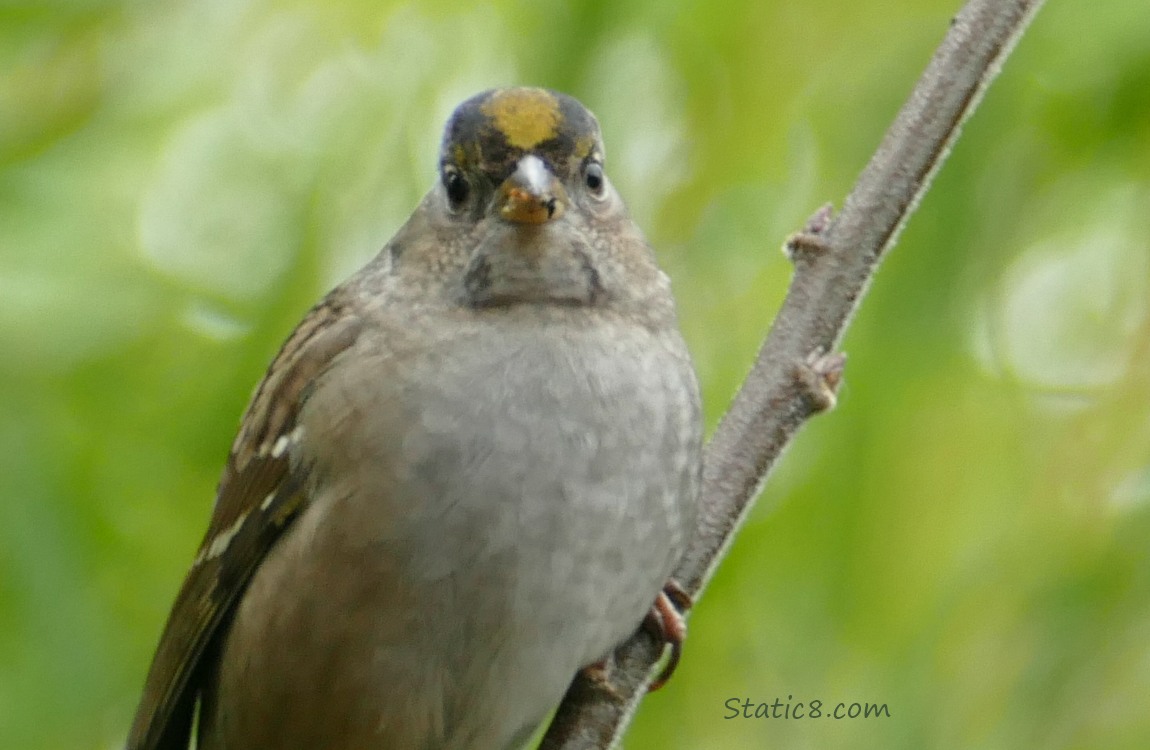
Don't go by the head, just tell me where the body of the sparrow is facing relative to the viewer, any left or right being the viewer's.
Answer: facing the viewer and to the right of the viewer
